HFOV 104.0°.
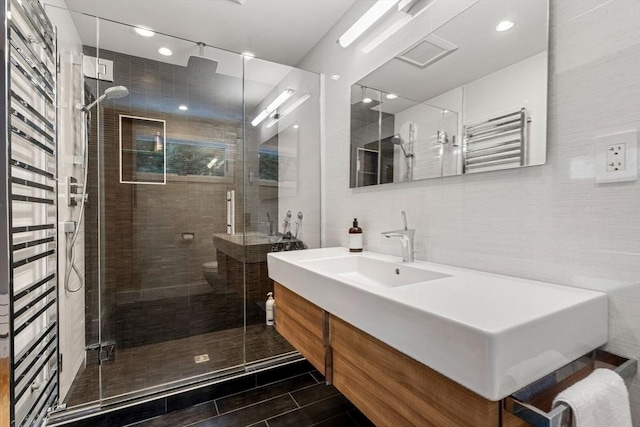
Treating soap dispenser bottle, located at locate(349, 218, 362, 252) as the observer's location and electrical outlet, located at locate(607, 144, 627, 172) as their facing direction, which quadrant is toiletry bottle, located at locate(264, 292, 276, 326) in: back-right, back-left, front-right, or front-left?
back-right

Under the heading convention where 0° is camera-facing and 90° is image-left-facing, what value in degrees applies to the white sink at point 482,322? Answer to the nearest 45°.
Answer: approximately 45°

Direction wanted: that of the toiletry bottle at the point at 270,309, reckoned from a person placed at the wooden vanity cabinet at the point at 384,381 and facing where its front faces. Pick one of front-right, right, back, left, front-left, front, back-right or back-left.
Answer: right

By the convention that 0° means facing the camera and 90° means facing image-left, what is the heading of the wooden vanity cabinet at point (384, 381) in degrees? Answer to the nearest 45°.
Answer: approximately 45°

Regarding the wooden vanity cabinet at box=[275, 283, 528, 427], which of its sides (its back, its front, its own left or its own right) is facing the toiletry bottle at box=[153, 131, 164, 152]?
right
